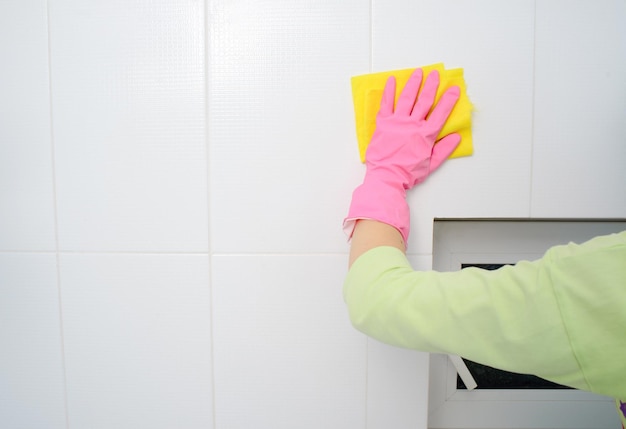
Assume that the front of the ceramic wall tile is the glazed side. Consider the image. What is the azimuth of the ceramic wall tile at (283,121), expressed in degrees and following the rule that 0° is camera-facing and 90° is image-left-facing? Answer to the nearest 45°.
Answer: approximately 0°

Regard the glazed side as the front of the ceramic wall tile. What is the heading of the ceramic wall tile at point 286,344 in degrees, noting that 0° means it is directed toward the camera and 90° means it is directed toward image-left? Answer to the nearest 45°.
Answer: approximately 0°
